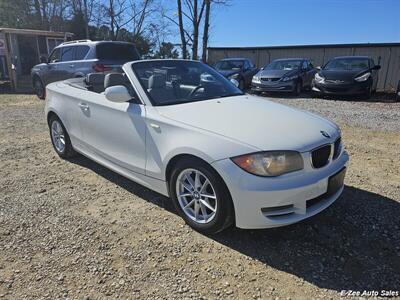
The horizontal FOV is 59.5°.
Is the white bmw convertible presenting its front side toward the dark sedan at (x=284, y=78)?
no

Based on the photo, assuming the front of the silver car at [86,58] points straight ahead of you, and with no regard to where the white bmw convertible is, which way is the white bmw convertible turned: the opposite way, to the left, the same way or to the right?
the opposite way

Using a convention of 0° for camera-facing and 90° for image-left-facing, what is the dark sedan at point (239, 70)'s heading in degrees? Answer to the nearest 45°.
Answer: approximately 45°

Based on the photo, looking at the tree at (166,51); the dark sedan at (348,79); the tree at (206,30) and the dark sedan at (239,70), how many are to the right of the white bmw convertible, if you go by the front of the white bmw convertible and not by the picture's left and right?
0

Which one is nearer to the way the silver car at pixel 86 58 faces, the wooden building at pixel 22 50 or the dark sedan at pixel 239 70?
the wooden building

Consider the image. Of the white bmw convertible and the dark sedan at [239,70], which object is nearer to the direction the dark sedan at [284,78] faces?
the white bmw convertible

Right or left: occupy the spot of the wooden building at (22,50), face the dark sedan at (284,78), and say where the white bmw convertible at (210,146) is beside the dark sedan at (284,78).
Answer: right

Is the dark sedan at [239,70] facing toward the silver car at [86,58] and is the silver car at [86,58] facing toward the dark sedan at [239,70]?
no

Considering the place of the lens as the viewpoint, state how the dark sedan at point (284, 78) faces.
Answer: facing the viewer and to the left of the viewer

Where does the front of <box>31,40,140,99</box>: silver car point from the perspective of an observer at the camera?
facing away from the viewer and to the left of the viewer

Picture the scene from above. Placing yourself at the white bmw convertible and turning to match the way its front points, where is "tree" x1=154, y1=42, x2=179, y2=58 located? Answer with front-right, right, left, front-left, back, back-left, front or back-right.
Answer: back-left

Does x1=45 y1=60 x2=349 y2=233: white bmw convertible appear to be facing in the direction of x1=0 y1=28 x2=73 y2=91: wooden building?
no

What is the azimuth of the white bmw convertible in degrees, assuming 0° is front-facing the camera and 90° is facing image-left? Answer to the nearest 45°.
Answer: approximately 315°

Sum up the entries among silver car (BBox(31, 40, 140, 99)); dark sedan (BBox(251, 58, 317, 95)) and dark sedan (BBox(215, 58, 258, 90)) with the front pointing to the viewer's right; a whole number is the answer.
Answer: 0

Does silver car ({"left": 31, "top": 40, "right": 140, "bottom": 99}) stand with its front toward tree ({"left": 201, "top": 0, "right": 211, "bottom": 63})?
no

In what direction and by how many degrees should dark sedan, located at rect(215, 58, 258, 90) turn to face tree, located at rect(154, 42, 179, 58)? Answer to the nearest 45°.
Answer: approximately 135° to its right
